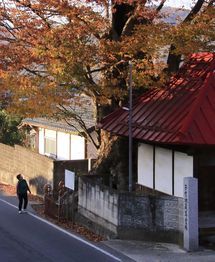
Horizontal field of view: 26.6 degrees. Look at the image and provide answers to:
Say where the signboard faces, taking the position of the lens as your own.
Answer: facing the viewer and to the left of the viewer

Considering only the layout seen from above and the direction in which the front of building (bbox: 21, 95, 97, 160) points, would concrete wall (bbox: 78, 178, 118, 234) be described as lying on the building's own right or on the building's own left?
on the building's own left

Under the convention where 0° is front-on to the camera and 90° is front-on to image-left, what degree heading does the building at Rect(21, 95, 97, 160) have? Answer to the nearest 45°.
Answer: approximately 45°

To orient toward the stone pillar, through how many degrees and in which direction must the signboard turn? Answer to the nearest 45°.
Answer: approximately 90° to its left

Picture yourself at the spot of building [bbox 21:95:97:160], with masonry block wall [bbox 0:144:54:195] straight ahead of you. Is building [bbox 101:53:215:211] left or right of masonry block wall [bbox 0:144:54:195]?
left

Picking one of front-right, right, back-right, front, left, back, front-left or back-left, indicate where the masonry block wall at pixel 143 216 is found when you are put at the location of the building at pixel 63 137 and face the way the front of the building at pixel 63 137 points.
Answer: front-left

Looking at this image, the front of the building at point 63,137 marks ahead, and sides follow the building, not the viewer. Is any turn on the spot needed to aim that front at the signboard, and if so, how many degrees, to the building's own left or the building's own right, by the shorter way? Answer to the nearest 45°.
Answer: approximately 45° to the building's own left
